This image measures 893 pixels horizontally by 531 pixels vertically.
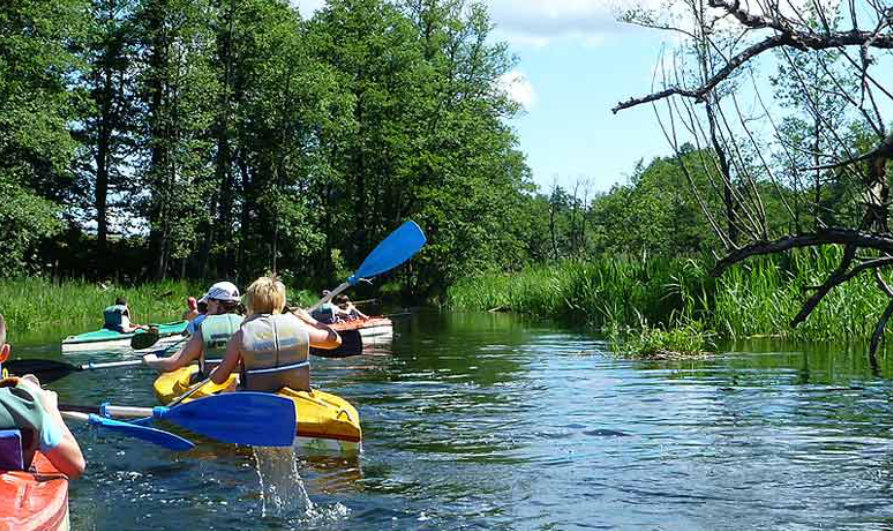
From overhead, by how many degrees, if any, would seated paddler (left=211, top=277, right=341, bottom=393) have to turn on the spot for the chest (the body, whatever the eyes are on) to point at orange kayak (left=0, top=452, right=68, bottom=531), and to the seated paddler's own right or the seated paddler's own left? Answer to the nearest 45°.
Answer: approximately 180°

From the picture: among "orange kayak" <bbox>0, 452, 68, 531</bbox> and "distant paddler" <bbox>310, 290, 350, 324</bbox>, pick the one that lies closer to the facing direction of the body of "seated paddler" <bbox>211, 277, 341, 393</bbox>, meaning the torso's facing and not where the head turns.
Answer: the distant paddler

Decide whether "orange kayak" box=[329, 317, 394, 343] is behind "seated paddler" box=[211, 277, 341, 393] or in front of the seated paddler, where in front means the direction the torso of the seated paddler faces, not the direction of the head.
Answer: in front

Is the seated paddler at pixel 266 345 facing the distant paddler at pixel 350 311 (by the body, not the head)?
yes

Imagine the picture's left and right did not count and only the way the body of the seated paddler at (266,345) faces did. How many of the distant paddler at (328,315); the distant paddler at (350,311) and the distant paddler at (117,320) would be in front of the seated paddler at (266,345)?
3

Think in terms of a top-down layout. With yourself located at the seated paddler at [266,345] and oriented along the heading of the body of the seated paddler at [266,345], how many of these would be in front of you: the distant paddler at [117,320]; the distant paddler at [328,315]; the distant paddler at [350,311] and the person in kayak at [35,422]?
3

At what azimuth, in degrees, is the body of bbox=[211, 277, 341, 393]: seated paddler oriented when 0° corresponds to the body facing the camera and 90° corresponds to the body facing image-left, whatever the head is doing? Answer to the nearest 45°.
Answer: approximately 180°

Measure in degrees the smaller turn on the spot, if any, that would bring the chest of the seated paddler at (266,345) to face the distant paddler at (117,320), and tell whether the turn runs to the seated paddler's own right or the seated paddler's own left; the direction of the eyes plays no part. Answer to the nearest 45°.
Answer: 0° — they already face them

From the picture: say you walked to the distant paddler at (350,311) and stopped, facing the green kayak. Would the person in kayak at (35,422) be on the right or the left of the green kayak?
left

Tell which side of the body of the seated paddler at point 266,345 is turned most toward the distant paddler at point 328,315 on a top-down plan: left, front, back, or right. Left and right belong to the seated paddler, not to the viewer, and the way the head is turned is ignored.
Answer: front

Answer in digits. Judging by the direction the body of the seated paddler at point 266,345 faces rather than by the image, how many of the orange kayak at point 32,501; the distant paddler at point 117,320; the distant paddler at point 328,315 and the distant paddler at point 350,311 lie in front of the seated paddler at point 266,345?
3

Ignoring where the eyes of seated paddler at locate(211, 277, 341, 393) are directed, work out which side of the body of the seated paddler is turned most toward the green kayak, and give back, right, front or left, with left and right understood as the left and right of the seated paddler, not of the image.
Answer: front

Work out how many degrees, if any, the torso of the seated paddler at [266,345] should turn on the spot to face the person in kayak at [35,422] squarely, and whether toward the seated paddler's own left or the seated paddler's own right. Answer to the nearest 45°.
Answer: approximately 180°
